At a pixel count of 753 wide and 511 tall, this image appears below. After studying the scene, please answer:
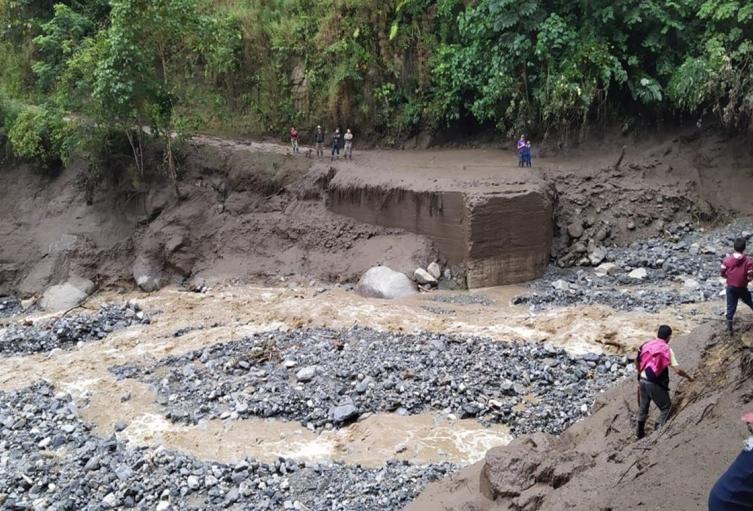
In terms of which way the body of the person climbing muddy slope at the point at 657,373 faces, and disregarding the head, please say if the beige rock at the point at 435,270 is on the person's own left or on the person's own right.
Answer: on the person's own left

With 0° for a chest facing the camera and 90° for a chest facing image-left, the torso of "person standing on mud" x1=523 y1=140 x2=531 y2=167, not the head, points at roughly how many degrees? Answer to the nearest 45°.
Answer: approximately 0°

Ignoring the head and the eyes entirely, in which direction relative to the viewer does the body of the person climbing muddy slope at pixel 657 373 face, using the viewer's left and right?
facing away from the viewer and to the right of the viewer

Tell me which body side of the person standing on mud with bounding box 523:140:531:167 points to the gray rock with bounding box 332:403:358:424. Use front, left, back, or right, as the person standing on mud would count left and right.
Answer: front

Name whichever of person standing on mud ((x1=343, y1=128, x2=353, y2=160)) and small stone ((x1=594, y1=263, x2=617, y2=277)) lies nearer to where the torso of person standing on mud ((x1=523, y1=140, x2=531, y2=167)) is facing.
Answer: the small stone

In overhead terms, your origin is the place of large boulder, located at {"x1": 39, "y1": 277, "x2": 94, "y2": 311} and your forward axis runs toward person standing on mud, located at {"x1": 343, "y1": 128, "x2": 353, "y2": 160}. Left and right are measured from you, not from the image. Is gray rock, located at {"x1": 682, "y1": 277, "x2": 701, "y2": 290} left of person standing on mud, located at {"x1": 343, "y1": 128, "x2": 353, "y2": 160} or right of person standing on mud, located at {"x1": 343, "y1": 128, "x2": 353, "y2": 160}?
right

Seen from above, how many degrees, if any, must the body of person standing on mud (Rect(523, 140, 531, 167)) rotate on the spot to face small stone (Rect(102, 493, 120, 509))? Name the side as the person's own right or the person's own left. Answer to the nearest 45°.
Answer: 0° — they already face it
